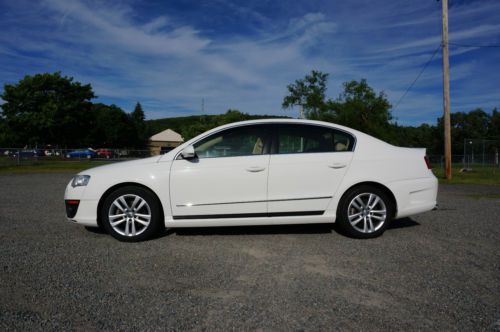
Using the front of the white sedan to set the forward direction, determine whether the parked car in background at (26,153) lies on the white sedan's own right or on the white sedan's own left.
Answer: on the white sedan's own right

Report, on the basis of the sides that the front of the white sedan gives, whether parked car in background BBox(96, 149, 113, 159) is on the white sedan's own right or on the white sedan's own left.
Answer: on the white sedan's own right

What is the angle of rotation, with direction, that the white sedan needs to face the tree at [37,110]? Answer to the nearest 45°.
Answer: approximately 45° to its right

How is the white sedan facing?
to the viewer's left
